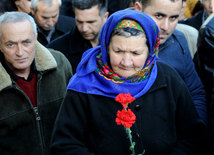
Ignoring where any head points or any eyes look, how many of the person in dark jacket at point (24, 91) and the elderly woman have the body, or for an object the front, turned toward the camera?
2

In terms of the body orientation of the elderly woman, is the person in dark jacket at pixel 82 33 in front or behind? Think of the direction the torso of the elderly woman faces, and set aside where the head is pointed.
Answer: behind

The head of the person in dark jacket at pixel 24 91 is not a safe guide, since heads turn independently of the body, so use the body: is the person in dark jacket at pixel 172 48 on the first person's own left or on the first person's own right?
on the first person's own left

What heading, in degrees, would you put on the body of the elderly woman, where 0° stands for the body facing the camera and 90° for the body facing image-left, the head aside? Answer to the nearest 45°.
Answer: approximately 0°

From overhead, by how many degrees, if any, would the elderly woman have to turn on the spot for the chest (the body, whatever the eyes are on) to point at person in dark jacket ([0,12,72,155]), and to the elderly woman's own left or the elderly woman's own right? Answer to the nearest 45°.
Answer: approximately 135° to the elderly woman's own right

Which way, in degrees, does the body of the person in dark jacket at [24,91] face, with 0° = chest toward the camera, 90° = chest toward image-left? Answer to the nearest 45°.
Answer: approximately 0°

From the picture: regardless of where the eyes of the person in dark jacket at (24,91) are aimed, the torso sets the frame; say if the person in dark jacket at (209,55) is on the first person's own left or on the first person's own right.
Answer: on the first person's own left

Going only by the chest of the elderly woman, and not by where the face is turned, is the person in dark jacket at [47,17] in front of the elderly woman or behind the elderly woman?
behind

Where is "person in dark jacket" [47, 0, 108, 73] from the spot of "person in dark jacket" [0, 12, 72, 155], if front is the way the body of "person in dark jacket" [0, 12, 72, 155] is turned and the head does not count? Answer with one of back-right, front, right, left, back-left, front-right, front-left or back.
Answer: back-left
